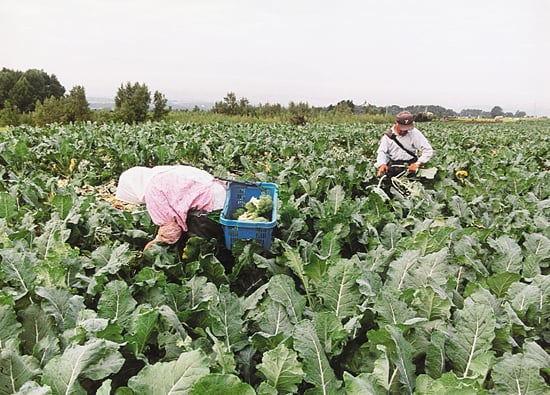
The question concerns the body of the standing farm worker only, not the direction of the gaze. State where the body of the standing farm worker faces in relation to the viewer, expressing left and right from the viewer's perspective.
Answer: facing the viewer

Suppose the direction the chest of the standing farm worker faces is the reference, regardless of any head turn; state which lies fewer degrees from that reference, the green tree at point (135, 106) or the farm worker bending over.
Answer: the farm worker bending over

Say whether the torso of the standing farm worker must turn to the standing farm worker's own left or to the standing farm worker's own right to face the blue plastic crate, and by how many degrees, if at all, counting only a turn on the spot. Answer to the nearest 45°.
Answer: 0° — they already face it

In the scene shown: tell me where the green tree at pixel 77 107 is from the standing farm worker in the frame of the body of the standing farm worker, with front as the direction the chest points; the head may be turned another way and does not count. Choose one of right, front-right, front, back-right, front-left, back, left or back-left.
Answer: back-right

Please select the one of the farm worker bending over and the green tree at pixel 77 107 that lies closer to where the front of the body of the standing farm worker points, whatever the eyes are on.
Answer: the farm worker bending over

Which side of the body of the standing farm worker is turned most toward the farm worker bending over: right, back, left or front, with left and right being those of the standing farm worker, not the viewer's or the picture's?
front

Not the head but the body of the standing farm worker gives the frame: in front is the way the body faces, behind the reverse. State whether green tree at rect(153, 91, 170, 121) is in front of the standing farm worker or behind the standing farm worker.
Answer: behind

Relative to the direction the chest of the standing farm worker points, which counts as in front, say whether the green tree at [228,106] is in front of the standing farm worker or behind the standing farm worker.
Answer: behind
